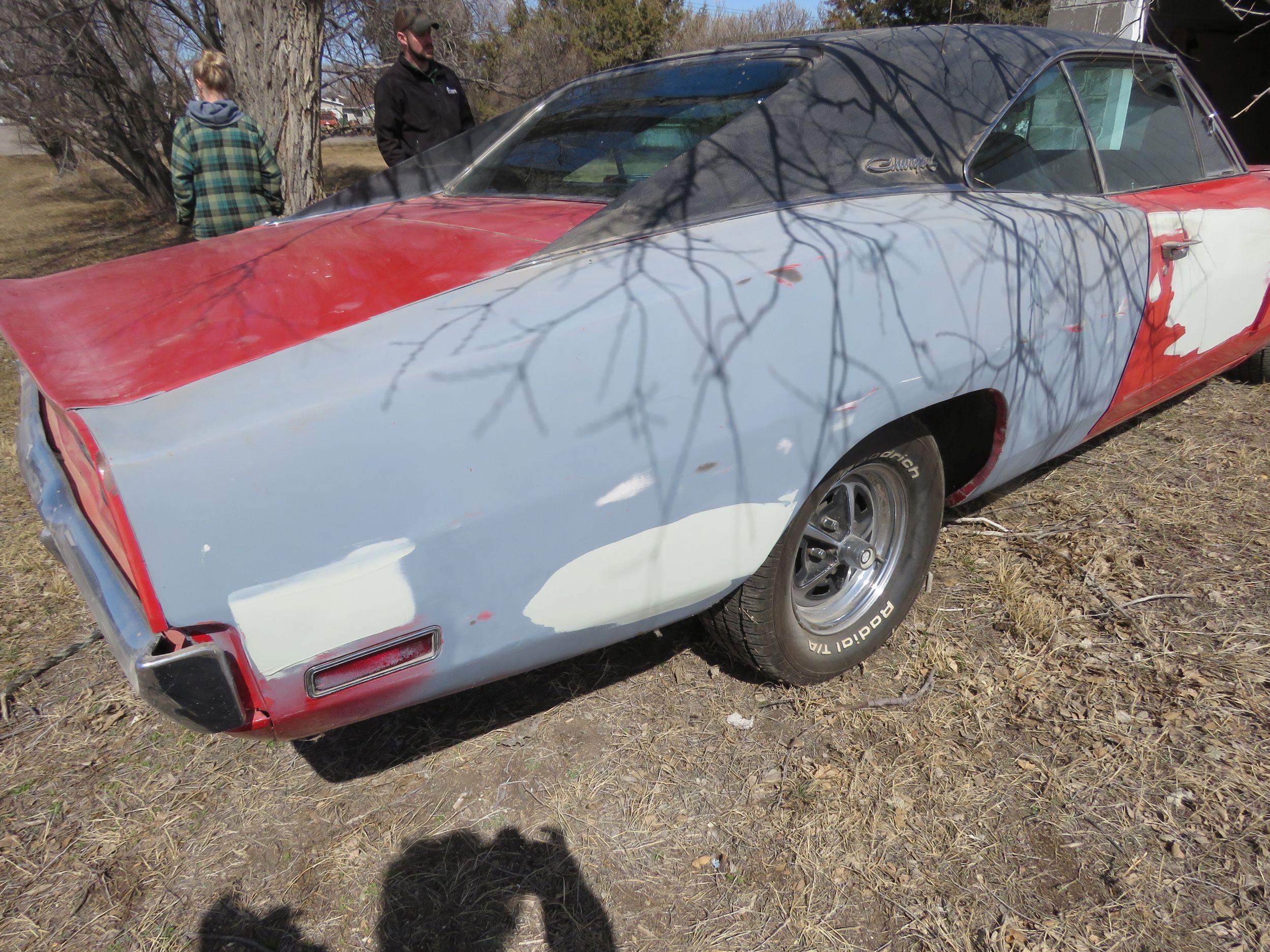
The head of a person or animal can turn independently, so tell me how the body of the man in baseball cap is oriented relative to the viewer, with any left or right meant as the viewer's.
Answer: facing the viewer and to the right of the viewer

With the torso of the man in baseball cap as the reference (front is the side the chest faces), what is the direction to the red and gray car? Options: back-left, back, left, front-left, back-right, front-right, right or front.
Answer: front-right

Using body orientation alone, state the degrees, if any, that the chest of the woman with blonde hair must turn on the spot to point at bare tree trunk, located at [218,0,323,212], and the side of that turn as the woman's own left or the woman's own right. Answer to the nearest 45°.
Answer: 0° — they already face it

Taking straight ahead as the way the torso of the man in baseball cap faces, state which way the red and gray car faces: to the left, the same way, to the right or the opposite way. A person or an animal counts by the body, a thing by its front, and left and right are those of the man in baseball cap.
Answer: to the left

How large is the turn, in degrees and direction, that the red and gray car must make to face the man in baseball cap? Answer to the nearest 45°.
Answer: approximately 45° to its left

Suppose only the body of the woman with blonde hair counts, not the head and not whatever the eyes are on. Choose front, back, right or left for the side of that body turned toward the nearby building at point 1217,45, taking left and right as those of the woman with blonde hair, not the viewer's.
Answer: right

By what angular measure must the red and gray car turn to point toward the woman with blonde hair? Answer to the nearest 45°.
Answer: approximately 90° to its left

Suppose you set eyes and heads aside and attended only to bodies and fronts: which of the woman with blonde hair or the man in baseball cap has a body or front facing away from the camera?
the woman with blonde hair

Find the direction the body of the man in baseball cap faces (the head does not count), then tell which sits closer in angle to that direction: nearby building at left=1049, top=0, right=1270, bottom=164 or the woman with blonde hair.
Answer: the nearby building

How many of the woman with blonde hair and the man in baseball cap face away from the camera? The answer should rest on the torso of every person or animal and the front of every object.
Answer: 1

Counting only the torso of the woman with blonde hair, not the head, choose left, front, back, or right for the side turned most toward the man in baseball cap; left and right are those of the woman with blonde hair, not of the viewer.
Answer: right

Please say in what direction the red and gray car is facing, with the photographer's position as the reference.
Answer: facing away from the viewer and to the right of the viewer

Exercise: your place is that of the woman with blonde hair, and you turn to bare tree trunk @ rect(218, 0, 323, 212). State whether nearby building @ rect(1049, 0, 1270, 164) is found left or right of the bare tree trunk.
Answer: right

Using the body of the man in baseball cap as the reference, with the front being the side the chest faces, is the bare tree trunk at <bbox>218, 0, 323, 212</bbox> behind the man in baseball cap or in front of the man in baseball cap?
behind

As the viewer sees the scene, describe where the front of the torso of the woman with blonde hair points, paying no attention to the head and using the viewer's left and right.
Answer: facing away from the viewer
